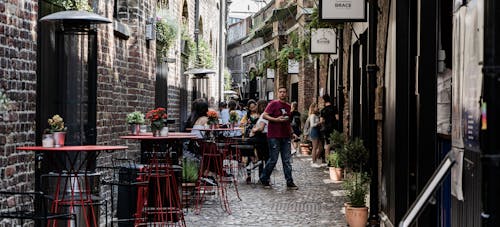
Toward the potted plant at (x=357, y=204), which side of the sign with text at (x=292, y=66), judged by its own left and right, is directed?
front

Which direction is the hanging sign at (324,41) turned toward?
toward the camera

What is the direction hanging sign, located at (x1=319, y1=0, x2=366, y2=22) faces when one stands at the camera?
facing the viewer

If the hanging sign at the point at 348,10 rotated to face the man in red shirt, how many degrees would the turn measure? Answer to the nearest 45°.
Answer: approximately 135° to its right

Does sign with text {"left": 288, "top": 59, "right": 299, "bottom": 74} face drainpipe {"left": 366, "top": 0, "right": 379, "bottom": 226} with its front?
yes

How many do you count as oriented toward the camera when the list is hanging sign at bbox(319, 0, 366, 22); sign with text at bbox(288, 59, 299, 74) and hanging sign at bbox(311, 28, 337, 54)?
3

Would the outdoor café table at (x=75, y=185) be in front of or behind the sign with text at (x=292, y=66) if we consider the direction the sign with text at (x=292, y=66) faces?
in front

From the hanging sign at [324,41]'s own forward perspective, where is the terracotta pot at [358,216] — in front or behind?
in front

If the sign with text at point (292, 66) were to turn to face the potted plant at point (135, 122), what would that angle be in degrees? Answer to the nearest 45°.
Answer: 0° — it already faces it

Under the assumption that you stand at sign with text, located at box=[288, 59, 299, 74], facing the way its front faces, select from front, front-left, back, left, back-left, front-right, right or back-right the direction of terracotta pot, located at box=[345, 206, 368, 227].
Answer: front

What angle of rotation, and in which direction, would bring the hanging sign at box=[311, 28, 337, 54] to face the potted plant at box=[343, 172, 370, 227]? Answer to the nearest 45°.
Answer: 0° — it already faces it

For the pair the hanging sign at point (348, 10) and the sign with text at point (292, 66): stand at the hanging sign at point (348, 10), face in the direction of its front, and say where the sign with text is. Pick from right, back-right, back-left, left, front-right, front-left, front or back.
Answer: back
